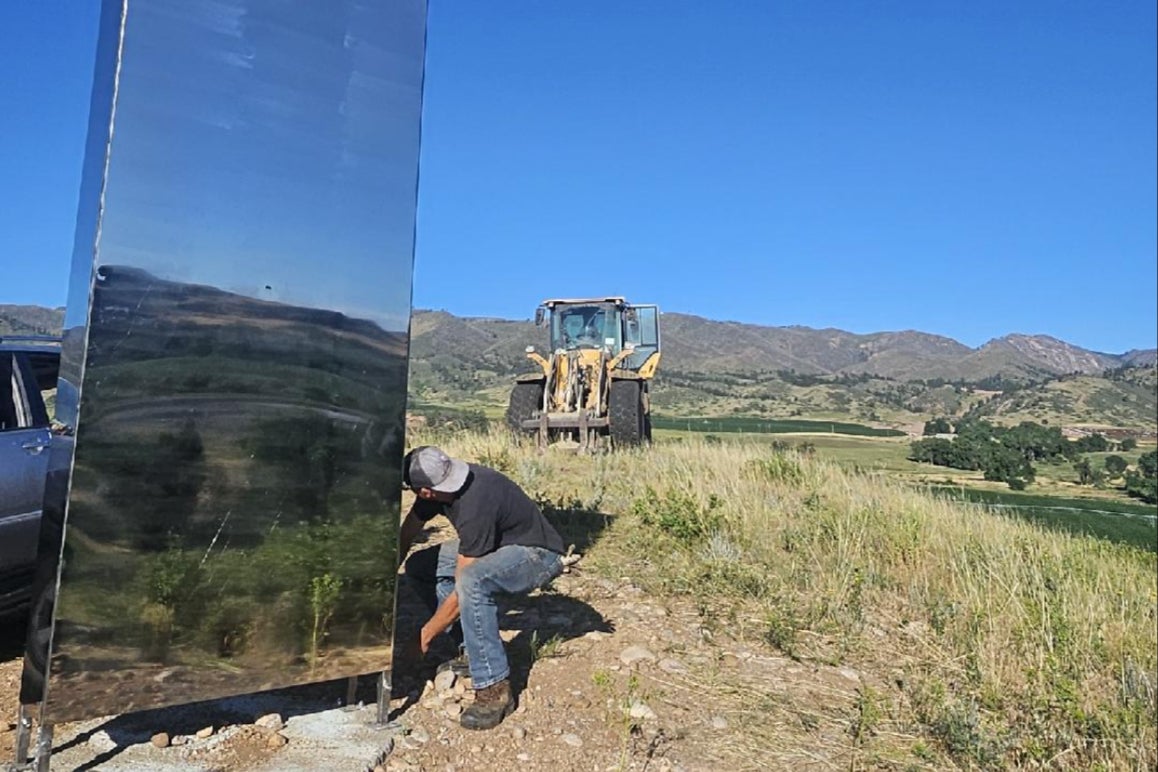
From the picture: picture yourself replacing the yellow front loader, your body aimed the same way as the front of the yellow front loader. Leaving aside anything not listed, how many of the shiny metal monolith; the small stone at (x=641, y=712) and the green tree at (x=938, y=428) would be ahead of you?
2

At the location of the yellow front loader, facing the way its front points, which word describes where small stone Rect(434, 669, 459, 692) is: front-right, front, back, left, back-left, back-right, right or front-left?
front

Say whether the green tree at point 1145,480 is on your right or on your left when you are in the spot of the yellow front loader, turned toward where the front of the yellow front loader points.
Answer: on your left

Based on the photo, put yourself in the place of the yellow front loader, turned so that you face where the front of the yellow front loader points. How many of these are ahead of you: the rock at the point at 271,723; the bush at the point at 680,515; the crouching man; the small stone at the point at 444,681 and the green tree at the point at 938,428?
4

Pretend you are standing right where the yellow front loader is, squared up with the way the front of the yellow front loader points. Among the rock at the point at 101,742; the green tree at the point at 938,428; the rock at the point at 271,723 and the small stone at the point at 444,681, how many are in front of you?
3

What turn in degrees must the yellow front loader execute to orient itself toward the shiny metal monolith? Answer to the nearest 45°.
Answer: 0° — it already faces it

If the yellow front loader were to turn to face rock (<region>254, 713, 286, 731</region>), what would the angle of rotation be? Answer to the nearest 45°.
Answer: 0° — it already faces it

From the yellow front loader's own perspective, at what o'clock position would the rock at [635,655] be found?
The rock is roughly at 12 o'clock from the yellow front loader.

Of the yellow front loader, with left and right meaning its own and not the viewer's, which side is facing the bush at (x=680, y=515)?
front

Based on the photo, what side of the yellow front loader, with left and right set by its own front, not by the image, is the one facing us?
front

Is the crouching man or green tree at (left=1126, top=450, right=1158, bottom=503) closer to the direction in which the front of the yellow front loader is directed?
the crouching man

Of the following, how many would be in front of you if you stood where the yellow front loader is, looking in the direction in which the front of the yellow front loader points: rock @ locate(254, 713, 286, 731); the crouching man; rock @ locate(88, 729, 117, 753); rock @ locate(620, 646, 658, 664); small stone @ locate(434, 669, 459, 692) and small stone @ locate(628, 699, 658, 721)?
6

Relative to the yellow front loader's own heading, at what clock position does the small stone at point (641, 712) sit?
The small stone is roughly at 12 o'clock from the yellow front loader.

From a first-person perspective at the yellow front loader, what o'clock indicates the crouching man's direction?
The crouching man is roughly at 12 o'clock from the yellow front loader.

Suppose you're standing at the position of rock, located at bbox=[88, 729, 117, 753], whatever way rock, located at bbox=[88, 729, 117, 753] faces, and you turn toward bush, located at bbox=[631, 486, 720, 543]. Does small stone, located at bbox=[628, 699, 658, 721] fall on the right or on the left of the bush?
right

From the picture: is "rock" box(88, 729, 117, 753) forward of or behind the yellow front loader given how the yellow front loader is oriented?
forward
